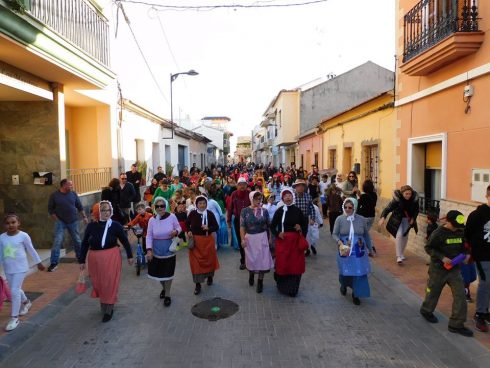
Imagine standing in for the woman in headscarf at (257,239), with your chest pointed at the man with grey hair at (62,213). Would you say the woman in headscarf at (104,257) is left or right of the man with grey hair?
left

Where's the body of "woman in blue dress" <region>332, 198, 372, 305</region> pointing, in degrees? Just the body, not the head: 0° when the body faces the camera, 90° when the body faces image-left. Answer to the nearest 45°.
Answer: approximately 0°

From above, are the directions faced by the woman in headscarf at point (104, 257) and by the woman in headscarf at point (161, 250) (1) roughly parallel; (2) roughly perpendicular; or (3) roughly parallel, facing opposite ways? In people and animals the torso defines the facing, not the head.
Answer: roughly parallel

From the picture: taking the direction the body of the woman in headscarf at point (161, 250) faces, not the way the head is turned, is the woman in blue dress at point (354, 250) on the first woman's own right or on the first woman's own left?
on the first woman's own left

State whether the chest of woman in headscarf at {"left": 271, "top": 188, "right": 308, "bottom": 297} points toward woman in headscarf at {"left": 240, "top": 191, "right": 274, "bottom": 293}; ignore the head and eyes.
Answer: no

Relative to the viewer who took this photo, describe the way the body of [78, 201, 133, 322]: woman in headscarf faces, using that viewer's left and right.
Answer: facing the viewer

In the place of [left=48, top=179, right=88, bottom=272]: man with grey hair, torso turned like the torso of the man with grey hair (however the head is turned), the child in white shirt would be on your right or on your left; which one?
on your right

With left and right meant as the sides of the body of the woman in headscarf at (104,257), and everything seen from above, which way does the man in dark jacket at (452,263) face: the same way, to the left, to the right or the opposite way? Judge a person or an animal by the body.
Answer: the same way

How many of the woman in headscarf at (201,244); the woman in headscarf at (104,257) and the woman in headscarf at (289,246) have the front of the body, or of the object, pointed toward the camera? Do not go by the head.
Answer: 3

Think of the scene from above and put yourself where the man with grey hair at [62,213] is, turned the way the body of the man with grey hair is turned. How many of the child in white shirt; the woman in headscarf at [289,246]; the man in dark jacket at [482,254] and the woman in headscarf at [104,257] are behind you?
0

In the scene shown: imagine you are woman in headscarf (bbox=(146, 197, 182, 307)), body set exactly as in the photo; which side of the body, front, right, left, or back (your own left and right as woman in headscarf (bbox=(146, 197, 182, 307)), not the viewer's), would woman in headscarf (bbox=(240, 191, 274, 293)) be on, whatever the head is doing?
left
